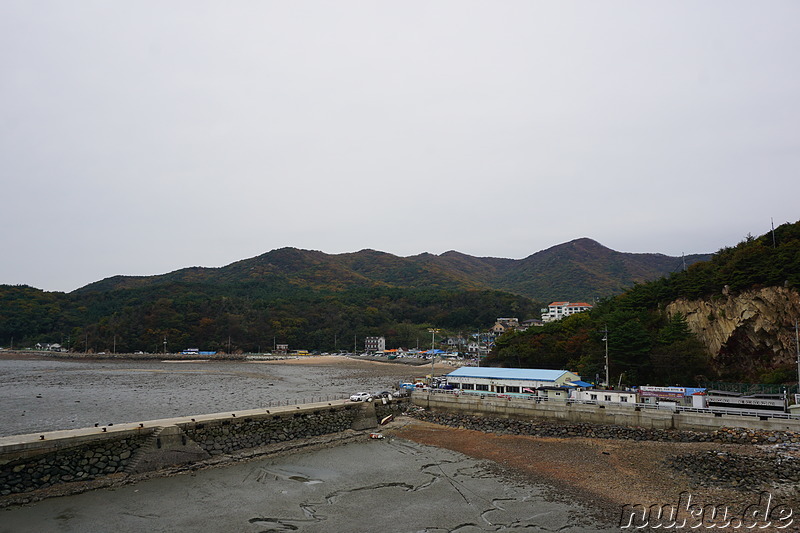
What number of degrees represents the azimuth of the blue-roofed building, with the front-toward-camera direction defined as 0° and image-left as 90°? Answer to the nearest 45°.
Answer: approximately 45°

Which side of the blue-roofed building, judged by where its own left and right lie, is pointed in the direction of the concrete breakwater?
front

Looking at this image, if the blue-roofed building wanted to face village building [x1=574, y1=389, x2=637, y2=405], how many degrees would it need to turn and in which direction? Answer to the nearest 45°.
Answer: approximately 90° to its left

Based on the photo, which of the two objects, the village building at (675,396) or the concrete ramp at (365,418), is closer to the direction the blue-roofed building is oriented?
the concrete ramp

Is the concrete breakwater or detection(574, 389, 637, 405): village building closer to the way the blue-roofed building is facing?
the concrete breakwater

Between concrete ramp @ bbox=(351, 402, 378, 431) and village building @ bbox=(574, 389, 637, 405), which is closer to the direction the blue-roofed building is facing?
the concrete ramp

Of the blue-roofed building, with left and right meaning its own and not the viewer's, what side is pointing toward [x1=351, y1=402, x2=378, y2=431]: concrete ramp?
front

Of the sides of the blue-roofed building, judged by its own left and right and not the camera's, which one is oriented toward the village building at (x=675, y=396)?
left
